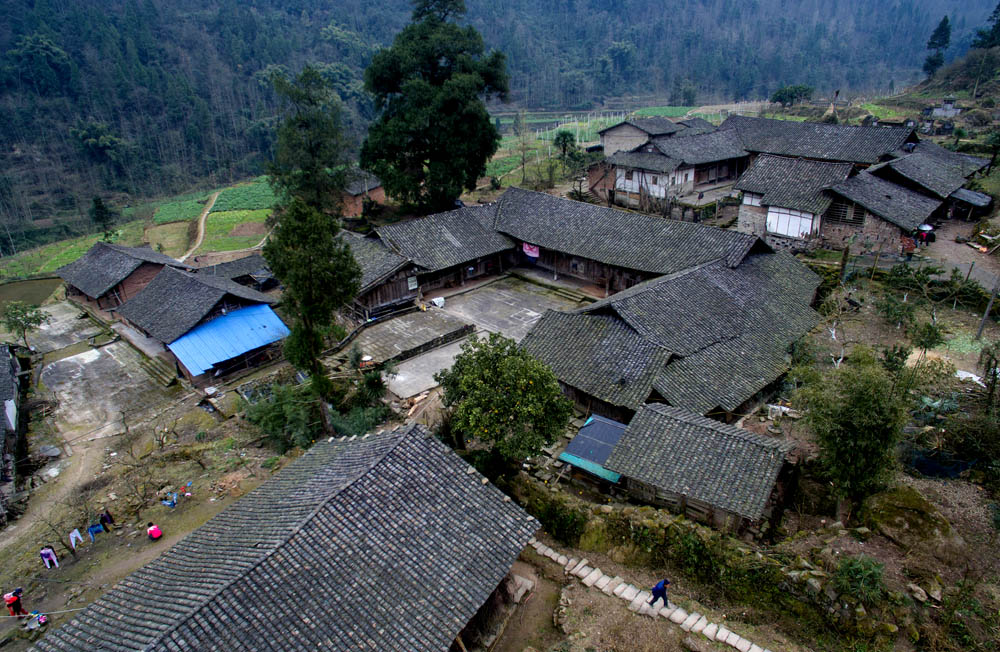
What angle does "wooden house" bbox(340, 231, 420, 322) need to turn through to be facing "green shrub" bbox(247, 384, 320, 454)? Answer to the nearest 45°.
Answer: approximately 90° to its right

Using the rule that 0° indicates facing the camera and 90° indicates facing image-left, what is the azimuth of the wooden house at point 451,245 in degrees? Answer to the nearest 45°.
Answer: approximately 315°

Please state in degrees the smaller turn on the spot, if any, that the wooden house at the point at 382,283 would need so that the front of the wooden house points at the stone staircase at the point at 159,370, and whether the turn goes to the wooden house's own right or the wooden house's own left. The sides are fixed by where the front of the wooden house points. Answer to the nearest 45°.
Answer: approximately 135° to the wooden house's own right

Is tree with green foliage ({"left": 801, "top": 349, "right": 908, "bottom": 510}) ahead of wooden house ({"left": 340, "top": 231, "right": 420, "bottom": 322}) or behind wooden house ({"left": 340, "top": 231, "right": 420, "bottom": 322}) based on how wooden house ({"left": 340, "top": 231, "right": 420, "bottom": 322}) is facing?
ahead

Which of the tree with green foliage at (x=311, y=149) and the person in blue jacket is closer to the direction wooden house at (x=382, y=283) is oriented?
the person in blue jacket

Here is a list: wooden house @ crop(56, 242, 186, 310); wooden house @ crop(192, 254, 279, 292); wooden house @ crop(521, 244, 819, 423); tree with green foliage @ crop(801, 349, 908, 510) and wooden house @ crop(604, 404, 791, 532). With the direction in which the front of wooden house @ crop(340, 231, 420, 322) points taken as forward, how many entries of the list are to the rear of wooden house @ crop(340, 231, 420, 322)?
2

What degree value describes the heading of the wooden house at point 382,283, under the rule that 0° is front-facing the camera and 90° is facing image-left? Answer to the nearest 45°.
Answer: approximately 315°

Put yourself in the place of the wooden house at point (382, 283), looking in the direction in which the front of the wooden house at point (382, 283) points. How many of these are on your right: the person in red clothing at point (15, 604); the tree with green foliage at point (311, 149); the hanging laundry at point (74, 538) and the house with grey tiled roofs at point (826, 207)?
2

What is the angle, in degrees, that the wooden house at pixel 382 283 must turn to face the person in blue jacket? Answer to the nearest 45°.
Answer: approximately 45° to its right

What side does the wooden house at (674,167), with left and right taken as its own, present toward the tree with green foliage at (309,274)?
right

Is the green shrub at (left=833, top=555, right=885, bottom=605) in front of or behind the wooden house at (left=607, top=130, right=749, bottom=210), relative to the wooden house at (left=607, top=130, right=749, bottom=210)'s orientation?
in front

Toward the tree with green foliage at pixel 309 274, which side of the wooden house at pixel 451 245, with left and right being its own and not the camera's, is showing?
right
